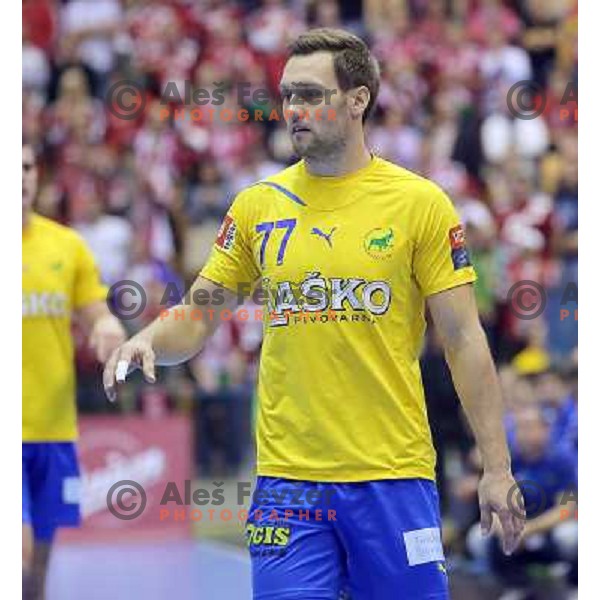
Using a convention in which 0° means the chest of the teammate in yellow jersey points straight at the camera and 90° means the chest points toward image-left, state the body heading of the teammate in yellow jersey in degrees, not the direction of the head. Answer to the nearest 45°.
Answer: approximately 0°
